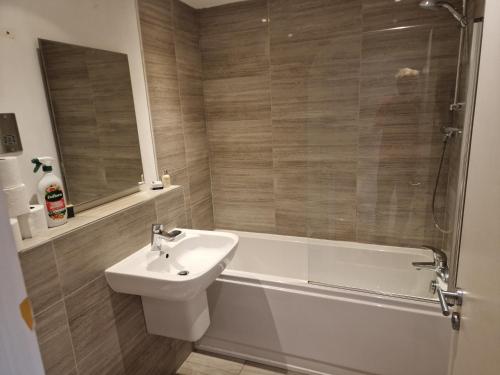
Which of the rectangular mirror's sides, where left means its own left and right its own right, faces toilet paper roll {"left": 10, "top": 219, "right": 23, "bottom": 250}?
right

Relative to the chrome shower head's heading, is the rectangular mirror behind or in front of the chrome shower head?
in front

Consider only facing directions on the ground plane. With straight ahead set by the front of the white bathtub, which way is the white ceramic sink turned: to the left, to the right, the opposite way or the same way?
to the left

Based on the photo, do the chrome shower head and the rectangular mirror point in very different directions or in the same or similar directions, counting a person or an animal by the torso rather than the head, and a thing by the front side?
very different directions

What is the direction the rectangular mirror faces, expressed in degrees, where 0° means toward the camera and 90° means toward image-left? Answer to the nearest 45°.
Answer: approximately 315°

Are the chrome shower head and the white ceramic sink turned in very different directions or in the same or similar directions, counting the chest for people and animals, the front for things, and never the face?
very different directions

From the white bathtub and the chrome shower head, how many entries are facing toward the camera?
1

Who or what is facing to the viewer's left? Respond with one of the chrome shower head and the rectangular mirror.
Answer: the chrome shower head

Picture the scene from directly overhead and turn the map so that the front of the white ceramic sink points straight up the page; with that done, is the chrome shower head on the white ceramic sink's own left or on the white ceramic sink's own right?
on the white ceramic sink's own left

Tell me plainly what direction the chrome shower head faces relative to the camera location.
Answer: facing to the left of the viewer

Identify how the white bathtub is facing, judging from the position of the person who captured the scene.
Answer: facing the viewer

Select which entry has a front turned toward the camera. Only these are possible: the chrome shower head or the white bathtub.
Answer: the white bathtub

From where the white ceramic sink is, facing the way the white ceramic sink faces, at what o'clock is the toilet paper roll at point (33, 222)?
The toilet paper roll is roughly at 4 o'clock from the white ceramic sink.

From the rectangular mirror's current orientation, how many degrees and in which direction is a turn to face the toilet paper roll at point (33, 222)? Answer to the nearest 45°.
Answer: approximately 90° to its right

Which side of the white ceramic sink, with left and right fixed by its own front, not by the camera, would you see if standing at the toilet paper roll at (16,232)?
right
